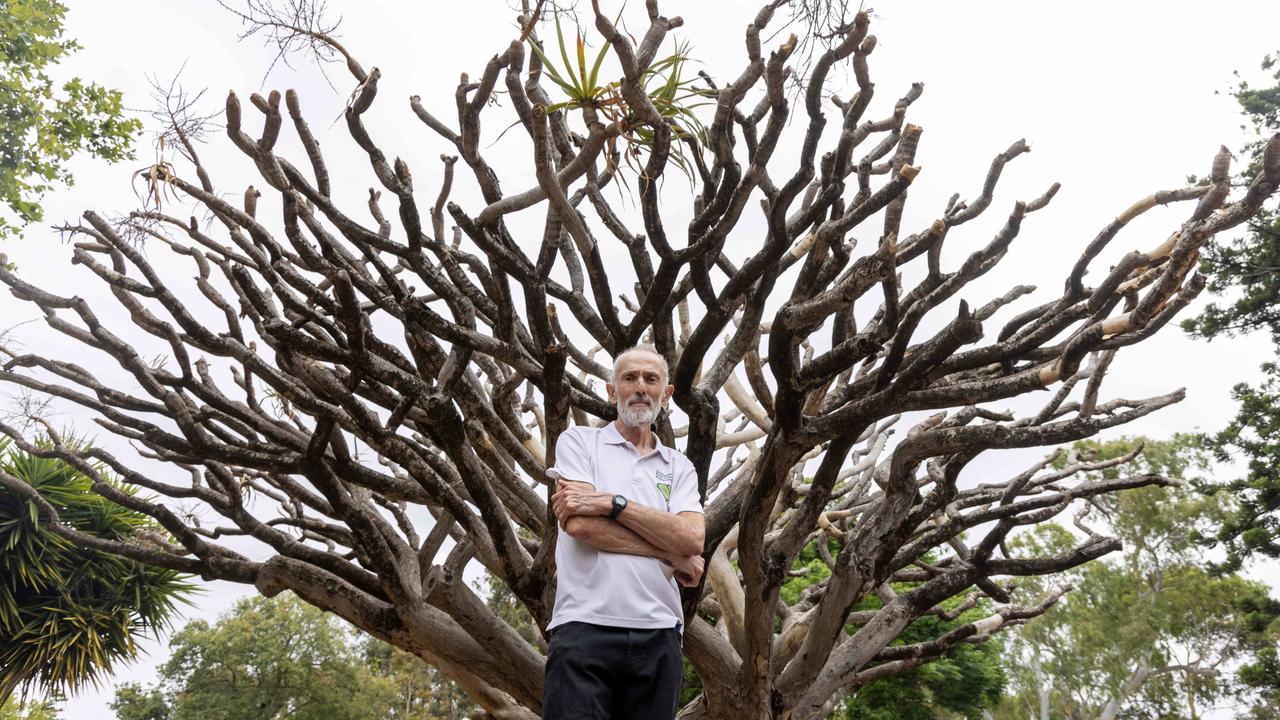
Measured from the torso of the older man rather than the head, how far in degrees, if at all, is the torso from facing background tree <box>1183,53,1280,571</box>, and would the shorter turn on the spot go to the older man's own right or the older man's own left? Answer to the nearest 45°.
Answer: approximately 135° to the older man's own left

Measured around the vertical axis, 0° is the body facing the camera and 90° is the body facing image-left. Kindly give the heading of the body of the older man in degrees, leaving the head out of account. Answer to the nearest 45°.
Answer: approximately 0°

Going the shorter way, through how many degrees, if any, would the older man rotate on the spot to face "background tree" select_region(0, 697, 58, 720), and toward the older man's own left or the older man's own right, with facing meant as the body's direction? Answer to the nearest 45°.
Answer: approximately 135° to the older man's own right

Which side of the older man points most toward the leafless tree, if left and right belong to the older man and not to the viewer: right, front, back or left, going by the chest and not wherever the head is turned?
back

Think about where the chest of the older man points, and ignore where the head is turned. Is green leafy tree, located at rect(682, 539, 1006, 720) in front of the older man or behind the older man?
behind

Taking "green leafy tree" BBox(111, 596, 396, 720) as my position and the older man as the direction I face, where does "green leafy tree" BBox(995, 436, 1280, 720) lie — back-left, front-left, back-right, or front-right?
front-left

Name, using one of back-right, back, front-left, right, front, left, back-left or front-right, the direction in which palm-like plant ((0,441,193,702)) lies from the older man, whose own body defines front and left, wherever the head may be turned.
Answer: back-right

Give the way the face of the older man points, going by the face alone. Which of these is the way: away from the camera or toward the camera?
toward the camera

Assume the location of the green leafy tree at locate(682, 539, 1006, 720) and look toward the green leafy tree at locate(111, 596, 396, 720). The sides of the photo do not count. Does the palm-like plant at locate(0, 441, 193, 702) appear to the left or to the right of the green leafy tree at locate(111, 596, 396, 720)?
left

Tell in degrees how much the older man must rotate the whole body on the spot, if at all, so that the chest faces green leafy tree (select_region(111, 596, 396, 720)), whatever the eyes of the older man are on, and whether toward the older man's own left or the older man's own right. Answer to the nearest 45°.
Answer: approximately 135° to the older man's own right

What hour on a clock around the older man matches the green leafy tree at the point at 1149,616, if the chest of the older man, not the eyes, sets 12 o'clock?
The green leafy tree is roughly at 7 o'clock from the older man.

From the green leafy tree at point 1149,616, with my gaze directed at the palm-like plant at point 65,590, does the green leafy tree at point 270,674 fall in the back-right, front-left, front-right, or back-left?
front-right
